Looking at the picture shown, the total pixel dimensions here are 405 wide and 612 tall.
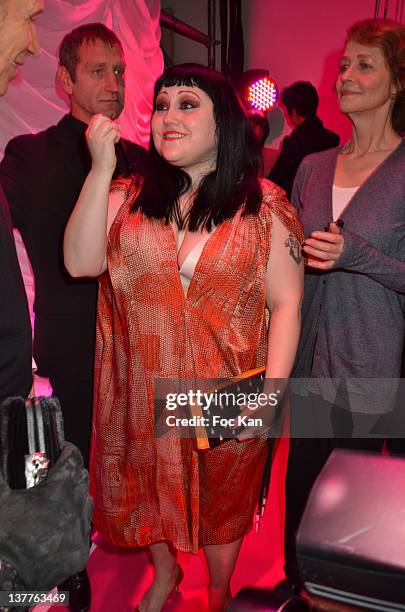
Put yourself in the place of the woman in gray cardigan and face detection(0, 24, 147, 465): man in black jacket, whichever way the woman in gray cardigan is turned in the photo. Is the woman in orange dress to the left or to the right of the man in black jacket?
left

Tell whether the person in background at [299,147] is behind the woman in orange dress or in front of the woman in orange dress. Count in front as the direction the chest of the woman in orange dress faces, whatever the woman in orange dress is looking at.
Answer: behind

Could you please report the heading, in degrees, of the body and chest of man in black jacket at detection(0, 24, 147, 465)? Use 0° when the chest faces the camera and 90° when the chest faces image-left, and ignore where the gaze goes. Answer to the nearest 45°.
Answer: approximately 315°

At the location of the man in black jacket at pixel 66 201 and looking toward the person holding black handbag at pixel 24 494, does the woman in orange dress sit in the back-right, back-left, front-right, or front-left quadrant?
front-left

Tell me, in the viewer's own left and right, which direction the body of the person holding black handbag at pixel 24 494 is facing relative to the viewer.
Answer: facing to the right of the viewer

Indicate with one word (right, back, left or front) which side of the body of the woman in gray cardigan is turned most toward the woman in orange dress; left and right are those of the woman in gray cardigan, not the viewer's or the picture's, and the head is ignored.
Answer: front

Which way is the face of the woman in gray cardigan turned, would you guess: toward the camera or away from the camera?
toward the camera

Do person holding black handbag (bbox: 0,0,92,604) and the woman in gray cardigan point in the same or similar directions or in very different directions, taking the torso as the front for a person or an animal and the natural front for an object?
very different directions

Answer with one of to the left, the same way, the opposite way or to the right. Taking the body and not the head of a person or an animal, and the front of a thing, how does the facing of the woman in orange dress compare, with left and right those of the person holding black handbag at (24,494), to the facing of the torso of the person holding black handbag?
to the right

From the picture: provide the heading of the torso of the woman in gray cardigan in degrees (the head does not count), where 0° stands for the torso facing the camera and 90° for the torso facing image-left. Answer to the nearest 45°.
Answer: approximately 45°

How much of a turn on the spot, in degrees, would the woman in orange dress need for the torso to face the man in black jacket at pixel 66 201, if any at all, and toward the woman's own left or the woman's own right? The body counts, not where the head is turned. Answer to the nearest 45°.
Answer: approximately 135° to the woman's own right

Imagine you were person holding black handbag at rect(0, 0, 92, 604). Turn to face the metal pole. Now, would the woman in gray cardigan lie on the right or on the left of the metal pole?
right

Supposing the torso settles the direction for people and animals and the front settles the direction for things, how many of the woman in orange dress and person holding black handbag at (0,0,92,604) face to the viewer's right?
1

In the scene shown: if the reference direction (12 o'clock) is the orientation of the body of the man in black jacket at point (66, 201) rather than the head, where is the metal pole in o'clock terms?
The metal pole is roughly at 8 o'clock from the man in black jacket.

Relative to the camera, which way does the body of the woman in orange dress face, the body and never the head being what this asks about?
toward the camera

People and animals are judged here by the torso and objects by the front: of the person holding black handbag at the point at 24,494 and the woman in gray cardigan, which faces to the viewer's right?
the person holding black handbag

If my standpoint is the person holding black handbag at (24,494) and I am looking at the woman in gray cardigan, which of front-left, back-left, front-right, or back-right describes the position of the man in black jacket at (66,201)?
front-left
